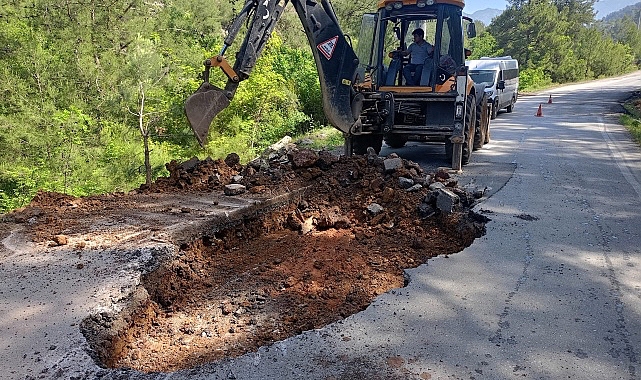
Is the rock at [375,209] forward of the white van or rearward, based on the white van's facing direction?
forward

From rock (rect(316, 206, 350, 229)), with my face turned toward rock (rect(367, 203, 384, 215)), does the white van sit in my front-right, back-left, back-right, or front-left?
front-left

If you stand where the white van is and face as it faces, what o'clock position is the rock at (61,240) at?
The rock is roughly at 11 o'clock from the white van.

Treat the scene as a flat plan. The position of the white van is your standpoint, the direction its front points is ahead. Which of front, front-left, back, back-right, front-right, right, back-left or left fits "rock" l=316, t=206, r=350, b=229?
front-left

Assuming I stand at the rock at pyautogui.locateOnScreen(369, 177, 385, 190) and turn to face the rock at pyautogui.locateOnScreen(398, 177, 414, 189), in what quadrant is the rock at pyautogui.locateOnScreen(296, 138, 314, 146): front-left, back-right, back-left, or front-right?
back-left

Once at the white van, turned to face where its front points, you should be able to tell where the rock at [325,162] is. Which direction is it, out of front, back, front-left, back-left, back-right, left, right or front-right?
front-left

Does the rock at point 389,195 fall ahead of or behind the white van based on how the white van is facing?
ahead

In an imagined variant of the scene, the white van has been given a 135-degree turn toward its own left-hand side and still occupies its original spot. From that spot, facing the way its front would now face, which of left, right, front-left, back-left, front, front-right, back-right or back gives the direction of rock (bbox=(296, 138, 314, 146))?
back-right

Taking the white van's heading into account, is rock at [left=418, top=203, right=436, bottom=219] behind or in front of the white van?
in front

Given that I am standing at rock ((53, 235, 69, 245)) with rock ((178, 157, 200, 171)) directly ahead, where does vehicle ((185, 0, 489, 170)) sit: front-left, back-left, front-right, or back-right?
front-right

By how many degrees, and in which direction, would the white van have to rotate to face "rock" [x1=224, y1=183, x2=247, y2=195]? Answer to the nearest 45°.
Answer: approximately 45° to its left
